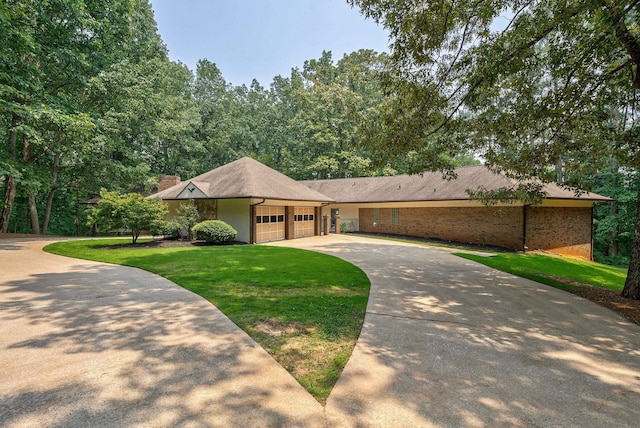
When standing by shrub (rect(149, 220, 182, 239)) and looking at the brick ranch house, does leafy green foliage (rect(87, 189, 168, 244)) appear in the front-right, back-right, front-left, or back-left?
back-right

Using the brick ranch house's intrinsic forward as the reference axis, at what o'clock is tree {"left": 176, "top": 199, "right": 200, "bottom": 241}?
The tree is roughly at 1 o'clock from the brick ranch house.

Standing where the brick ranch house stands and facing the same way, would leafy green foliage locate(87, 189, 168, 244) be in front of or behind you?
in front

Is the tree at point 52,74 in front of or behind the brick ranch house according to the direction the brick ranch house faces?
in front

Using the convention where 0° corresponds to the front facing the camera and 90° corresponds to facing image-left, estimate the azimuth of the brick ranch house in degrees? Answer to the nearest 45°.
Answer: approximately 45°

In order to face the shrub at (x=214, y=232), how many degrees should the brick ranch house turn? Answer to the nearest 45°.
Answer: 0° — it already faces it
